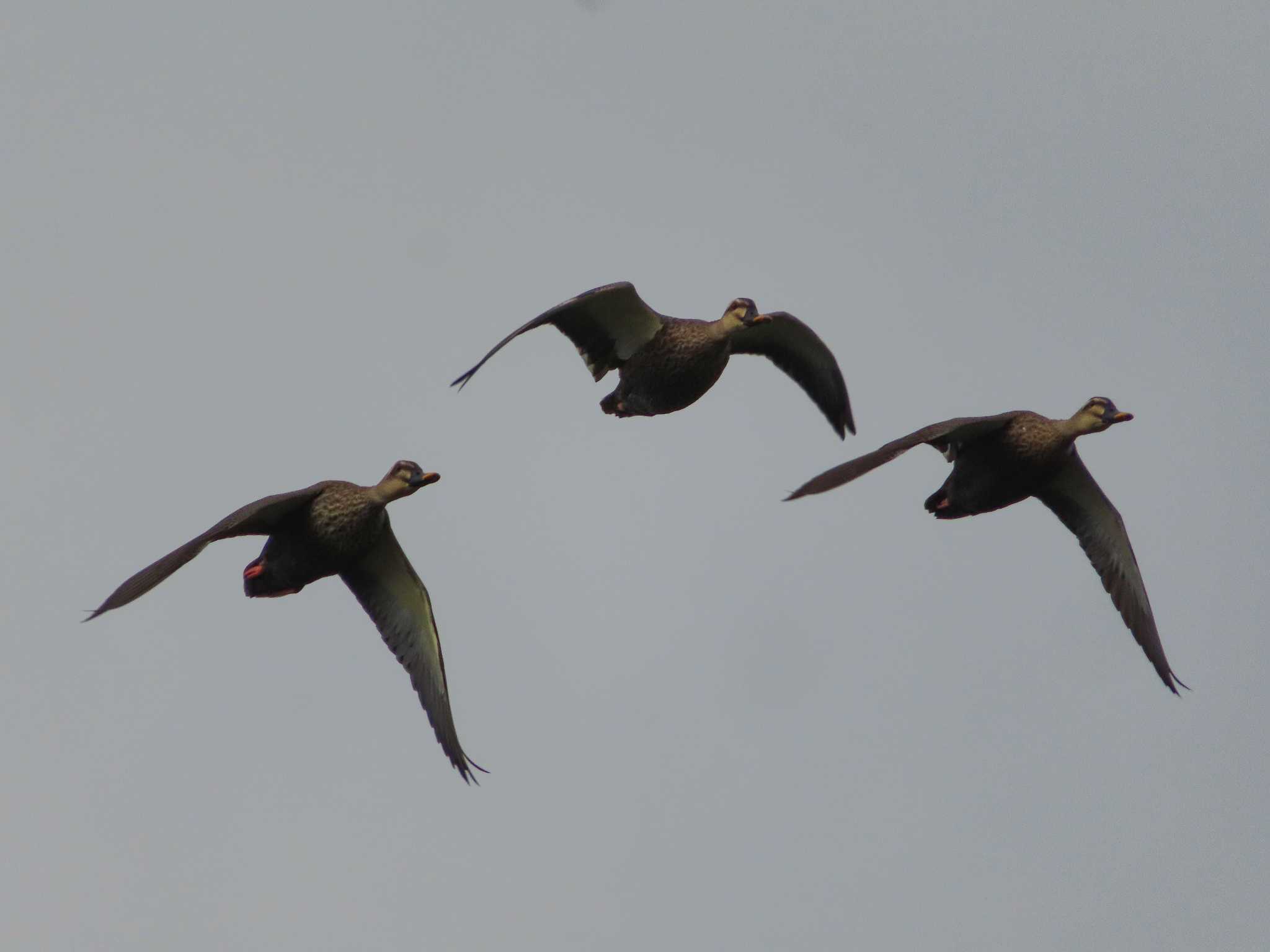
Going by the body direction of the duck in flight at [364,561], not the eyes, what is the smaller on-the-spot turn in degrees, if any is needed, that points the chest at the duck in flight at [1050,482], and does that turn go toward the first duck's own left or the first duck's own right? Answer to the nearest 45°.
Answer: approximately 45° to the first duck's own left

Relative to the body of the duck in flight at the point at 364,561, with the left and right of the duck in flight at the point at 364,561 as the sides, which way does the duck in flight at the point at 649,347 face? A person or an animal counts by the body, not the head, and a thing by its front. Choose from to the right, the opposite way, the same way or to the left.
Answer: the same way

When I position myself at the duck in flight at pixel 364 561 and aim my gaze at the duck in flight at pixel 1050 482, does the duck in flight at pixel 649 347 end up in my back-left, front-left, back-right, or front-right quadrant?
front-left

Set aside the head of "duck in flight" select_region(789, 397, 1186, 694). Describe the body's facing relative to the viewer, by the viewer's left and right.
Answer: facing the viewer and to the right of the viewer

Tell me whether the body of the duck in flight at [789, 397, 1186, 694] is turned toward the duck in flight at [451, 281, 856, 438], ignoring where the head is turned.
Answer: no

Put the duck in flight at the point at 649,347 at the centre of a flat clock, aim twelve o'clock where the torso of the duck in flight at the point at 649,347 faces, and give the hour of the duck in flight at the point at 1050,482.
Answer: the duck in flight at the point at 1050,482 is roughly at 11 o'clock from the duck in flight at the point at 649,347.

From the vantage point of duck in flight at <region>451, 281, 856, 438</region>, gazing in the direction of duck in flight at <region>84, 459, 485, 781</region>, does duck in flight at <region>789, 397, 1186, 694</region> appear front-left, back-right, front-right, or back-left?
back-left

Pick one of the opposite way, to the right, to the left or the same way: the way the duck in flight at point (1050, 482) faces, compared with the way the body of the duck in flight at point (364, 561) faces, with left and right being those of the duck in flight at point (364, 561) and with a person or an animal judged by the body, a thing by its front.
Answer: the same way

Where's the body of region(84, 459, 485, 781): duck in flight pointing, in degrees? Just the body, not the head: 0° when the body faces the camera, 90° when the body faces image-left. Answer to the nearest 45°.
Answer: approximately 315°

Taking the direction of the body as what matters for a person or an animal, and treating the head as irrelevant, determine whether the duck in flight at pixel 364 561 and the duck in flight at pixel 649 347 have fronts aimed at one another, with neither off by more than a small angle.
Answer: no

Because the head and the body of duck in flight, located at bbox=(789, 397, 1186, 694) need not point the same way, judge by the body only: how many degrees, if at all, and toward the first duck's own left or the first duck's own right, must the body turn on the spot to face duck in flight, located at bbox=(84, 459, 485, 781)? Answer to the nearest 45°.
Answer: approximately 135° to the first duck's own right

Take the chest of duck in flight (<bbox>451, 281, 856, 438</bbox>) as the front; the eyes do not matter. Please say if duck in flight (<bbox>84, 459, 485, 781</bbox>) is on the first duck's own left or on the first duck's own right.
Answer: on the first duck's own right
